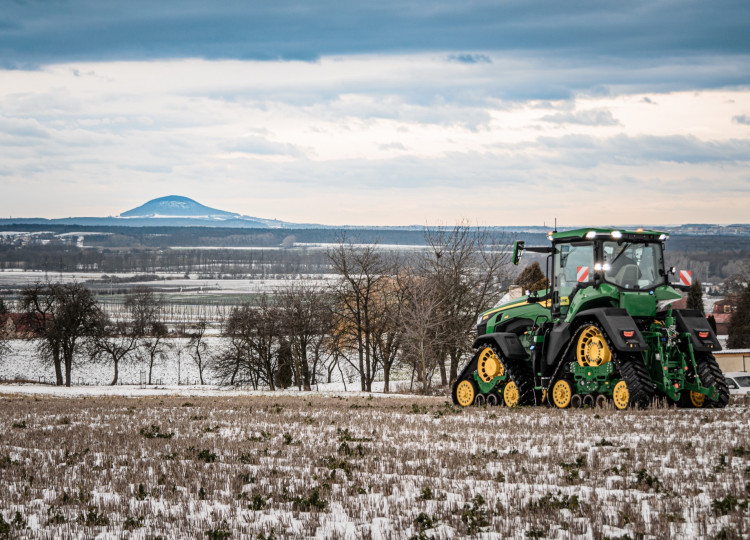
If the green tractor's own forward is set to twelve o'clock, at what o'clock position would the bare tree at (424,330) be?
The bare tree is roughly at 1 o'clock from the green tractor.

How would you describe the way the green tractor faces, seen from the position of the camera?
facing away from the viewer and to the left of the viewer
